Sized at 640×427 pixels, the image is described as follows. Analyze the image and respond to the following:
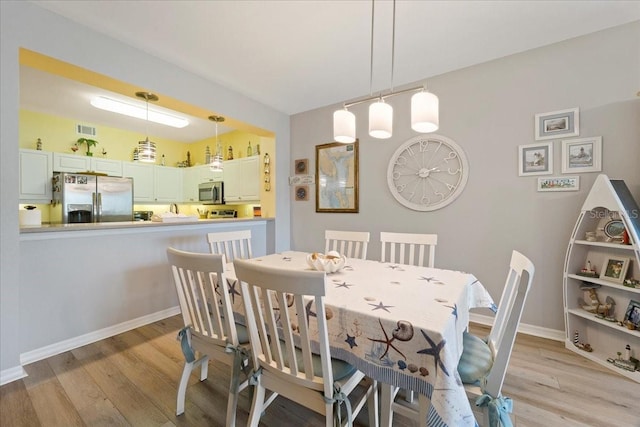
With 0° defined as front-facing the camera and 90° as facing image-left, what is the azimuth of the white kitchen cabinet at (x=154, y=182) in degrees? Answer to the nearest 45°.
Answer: approximately 315°

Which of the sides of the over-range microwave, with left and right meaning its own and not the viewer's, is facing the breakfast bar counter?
front

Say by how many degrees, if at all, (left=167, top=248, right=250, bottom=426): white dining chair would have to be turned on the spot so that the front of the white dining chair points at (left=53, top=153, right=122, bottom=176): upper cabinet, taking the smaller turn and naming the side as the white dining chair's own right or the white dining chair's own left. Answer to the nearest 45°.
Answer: approximately 90° to the white dining chair's own left

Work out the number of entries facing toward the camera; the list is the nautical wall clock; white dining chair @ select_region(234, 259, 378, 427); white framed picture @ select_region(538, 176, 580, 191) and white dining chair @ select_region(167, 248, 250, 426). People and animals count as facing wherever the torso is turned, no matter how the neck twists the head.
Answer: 2

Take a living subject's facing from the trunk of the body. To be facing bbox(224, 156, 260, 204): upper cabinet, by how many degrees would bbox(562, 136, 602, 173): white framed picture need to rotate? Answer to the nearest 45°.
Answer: approximately 45° to its right

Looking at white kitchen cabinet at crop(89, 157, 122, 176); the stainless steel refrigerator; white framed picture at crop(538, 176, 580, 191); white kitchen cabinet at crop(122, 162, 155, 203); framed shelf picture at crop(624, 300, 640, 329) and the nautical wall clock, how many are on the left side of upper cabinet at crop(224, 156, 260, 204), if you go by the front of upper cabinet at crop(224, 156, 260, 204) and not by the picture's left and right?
3

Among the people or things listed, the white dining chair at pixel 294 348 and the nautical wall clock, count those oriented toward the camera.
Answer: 1

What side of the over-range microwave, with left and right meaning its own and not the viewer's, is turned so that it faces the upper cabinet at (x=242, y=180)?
left
